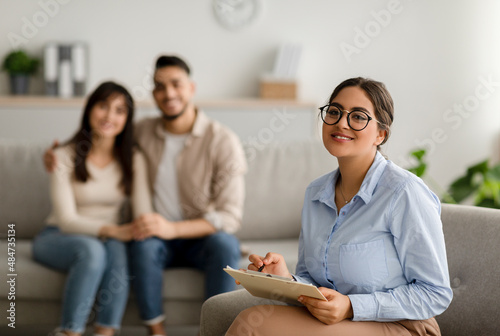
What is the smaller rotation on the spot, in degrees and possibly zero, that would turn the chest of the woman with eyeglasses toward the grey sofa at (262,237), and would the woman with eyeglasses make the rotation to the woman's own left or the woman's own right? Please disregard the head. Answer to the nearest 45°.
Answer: approximately 135° to the woman's own right

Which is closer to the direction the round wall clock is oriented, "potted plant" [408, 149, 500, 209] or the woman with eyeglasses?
the woman with eyeglasses

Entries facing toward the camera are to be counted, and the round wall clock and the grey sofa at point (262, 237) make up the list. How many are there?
2

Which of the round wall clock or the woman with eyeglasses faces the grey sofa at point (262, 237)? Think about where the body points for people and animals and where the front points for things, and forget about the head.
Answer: the round wall clock

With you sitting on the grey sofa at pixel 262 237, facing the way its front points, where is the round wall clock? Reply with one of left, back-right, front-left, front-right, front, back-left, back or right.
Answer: back

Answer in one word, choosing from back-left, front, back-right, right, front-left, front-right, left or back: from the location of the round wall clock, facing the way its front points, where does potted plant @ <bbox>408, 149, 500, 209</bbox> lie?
front-left

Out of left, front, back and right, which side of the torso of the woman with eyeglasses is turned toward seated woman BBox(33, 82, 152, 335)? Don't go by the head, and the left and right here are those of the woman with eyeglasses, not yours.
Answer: right

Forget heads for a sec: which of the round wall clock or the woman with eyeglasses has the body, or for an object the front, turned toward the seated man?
the round wall clock

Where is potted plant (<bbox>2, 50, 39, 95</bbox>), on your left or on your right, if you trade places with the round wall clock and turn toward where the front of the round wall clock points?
on your right

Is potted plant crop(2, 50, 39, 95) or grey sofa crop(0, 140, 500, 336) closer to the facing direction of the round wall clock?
the grey sofa

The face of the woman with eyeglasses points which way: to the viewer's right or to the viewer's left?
to the viewer's left

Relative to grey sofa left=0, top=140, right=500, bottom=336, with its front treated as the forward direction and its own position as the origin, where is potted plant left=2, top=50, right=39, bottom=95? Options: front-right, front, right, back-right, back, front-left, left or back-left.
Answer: back-right

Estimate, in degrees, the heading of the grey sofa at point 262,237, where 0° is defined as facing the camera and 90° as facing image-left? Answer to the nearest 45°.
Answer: approximately 0°

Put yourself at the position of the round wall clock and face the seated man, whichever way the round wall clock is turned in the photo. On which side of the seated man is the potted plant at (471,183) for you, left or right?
left

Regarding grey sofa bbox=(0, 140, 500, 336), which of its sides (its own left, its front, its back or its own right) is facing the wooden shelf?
back

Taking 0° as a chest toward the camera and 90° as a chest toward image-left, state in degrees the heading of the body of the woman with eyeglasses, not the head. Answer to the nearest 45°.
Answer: approximately 45°
